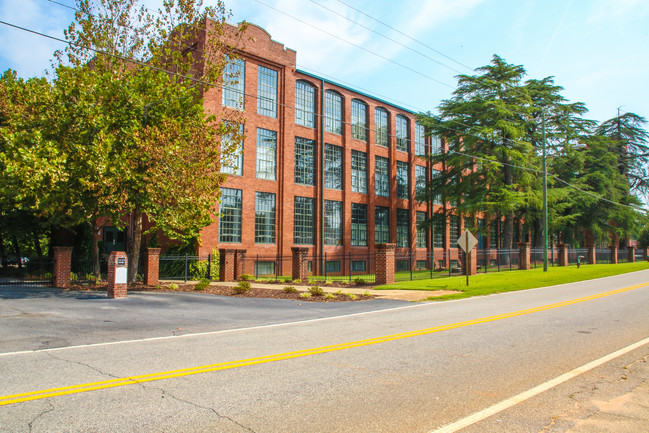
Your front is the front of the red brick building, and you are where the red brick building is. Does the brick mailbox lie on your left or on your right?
on your right

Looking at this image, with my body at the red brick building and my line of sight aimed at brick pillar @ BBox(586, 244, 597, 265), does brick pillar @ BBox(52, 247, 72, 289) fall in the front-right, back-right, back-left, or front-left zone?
back-right

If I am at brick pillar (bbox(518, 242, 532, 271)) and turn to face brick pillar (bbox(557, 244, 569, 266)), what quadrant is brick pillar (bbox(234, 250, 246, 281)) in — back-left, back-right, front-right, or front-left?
back-left

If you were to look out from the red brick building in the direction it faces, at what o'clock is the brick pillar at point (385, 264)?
The brick pillar is roughly at 1 o'clock from the red brick building.

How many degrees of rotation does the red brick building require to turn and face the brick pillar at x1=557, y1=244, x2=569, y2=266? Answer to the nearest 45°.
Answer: approximately 45° to its left

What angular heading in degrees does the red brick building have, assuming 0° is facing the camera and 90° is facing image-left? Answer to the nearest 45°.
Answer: approximately 315°

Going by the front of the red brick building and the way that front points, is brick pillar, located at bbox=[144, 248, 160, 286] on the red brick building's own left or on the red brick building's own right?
on the red brick building's own right

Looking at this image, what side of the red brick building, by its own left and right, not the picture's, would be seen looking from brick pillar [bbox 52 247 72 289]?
right

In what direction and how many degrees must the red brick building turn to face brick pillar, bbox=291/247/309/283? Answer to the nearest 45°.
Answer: approximately 45° to its right
